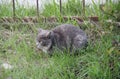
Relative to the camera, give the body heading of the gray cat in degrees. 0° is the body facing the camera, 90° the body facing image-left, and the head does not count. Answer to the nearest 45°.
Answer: approximately 90°
